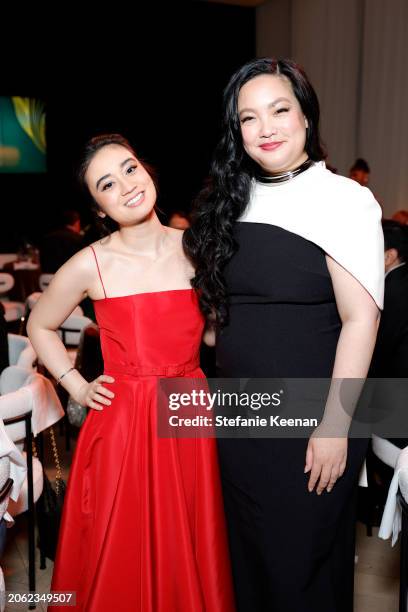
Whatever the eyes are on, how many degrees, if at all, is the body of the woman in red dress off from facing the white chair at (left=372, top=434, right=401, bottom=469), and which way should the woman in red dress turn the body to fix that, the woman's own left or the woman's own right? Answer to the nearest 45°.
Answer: approximately 135° to the woman's own left

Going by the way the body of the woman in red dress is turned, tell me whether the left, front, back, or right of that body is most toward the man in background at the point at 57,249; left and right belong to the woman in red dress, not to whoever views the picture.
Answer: back

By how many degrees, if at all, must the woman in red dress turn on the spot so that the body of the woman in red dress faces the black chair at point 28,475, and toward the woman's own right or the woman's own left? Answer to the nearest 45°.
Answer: approximately 135° to the woman's own right

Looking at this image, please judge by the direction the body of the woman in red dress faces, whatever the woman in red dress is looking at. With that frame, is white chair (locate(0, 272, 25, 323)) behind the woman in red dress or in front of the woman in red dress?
behind

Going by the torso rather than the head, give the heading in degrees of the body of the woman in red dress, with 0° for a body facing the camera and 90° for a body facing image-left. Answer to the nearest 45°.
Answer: approximately 0°
